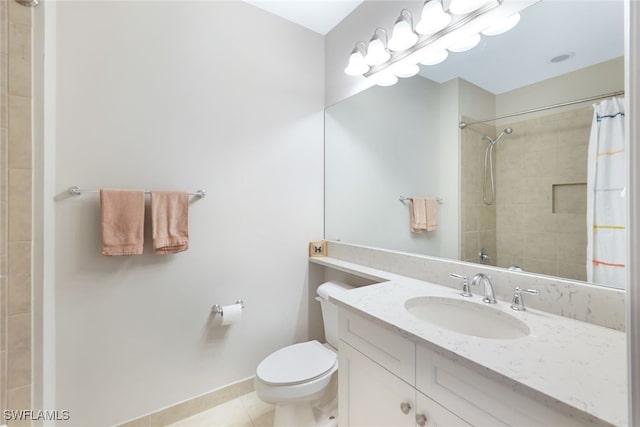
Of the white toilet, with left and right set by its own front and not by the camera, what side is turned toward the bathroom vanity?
left

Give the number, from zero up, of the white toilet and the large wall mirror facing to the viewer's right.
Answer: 0

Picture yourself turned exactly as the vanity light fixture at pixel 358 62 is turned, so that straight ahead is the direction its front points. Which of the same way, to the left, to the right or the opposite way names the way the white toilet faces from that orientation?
the same way

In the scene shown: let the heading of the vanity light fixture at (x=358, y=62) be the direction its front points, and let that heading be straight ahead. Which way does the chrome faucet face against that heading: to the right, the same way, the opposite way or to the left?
the same way

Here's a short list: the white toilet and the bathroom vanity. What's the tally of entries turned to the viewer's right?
0

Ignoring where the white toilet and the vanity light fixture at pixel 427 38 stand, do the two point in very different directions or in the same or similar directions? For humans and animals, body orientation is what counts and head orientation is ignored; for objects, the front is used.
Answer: same or similar directions

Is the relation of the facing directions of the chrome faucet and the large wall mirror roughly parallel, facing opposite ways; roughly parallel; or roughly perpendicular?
roughly parallel

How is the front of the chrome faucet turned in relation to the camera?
facing the viewer and to the left of the viewer
